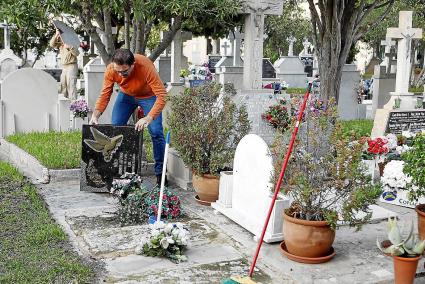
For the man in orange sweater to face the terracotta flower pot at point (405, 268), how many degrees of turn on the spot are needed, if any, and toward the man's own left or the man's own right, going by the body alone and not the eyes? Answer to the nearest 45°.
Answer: approximately 90° to the man's own left

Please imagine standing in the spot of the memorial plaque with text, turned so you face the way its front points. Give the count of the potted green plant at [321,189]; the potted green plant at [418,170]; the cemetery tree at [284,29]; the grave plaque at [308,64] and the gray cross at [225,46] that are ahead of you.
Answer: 2

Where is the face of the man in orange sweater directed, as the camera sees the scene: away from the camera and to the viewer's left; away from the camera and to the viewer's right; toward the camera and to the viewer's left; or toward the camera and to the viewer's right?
toward the camera and to the viewer's left

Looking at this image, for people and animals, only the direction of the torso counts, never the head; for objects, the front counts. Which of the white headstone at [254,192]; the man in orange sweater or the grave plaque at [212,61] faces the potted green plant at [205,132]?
the grave plaque

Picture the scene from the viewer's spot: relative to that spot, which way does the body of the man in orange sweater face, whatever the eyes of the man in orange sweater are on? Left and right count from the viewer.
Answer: facing the viewer and to the left of the viewer

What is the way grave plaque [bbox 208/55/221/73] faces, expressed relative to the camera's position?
facing the viewer

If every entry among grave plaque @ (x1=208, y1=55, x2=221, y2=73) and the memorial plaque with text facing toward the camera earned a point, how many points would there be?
2

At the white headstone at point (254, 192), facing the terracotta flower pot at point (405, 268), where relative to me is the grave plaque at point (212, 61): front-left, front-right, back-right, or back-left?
back-left

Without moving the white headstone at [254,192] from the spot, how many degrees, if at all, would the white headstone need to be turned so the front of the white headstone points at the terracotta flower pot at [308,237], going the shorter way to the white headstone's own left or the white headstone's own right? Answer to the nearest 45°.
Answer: approximately 90° to the white headstone's own left

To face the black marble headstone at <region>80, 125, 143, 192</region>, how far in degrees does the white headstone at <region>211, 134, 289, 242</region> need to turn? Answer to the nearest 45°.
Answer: approximately 90° to its right

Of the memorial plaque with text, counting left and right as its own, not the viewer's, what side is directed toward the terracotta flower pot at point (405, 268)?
front

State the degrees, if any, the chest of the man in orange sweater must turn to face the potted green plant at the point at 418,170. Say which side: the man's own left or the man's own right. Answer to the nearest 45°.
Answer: approximately 90° to the man's own left

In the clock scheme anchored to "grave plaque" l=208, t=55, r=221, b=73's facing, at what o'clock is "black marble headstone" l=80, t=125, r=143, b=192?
The black marble headstone is roughly at 12 o'clock from the grave plaque.

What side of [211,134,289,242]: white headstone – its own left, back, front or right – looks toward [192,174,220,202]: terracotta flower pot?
right

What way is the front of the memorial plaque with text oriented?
toward the camera
